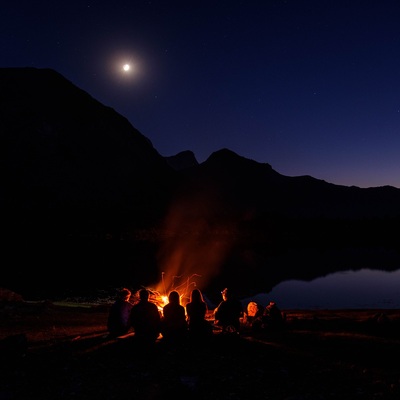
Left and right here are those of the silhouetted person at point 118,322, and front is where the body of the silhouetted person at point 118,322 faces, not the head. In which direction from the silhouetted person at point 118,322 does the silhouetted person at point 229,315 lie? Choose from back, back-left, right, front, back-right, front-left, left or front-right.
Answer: front-right

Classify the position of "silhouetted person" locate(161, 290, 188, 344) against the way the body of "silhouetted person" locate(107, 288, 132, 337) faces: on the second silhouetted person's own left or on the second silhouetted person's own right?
on the second silhouetted person's own right

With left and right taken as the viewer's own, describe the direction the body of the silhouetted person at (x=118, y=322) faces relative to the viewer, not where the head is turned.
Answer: facing away from the viewer and to the right of the viewer

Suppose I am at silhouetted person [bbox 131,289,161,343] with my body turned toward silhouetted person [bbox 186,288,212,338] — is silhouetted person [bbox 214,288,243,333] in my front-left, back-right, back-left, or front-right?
front-left

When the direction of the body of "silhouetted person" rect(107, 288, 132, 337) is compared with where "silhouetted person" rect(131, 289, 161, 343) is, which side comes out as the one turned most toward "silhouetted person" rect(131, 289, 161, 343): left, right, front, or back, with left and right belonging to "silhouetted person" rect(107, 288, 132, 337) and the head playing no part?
right

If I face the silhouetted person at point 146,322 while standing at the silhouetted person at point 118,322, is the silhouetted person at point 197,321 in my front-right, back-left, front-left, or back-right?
front-left

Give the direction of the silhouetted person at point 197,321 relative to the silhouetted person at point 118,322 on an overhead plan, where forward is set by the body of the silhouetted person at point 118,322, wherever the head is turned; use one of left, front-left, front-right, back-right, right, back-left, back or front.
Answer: right
